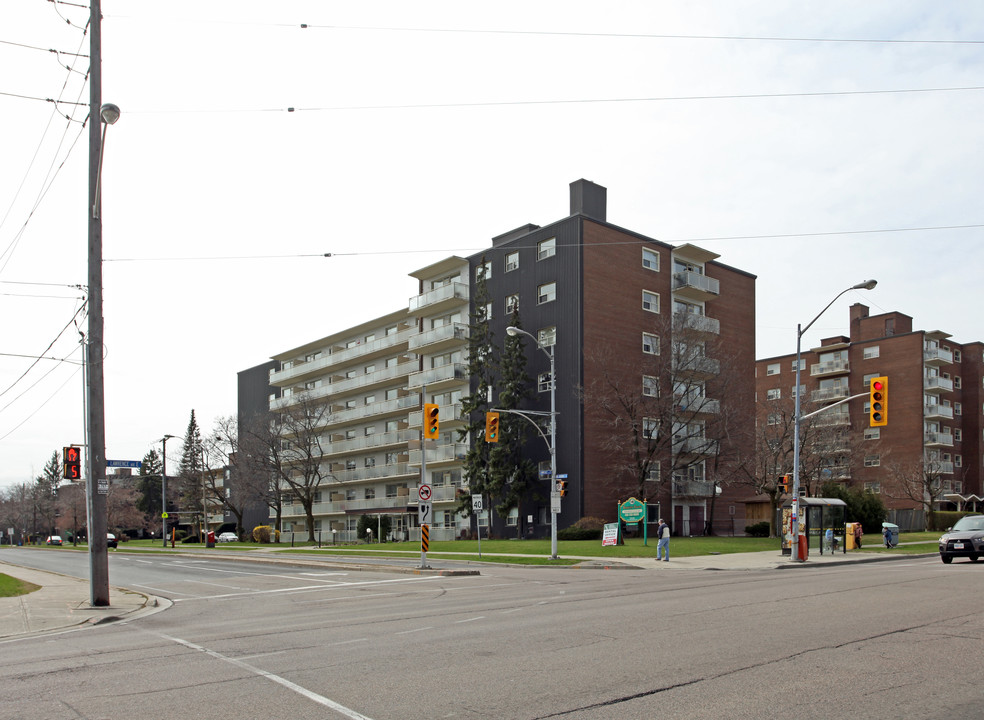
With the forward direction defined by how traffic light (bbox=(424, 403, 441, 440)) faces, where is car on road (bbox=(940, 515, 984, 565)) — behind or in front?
in front

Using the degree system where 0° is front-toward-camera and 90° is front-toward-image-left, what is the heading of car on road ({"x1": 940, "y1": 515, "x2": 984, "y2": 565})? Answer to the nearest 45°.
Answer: approximately 45°

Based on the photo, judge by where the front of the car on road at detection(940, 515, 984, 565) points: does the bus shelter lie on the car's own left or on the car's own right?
on the car's own right

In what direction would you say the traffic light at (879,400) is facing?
toward the camera

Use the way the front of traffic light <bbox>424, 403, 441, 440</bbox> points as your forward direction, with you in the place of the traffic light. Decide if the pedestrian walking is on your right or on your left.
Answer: on your left

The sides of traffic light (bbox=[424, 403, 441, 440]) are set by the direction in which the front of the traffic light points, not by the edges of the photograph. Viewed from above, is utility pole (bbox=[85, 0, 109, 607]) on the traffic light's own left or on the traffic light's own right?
on the traffic light's own right

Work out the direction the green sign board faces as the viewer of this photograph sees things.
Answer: facing the viewer

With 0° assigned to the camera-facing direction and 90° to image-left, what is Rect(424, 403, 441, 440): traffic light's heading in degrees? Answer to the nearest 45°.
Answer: approximately 315°
